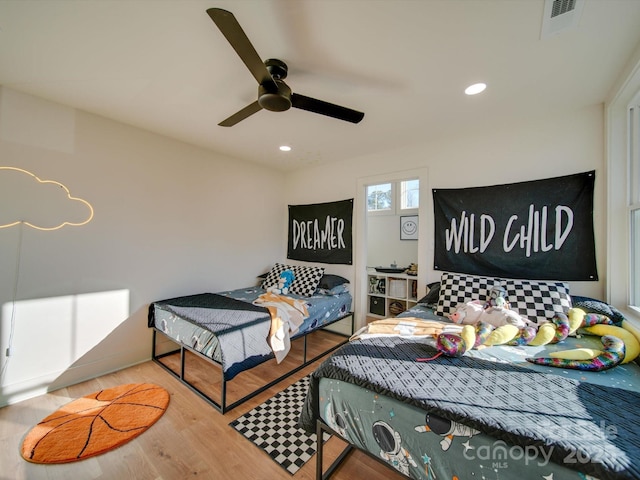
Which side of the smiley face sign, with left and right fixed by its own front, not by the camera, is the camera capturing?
front

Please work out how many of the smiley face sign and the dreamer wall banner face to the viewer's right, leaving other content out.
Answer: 0

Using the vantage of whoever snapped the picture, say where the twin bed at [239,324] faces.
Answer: facing the viewer and to the left of the viewer

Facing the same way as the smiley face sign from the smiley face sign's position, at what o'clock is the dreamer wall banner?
The dreamer wall banner is roughly at 2 o'clock from the smiley face sign.

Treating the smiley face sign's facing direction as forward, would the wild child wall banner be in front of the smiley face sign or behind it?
in front

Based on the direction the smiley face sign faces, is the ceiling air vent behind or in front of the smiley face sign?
in front

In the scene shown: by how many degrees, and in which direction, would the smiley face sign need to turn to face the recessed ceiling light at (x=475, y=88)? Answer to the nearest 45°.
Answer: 0° — it already faces it

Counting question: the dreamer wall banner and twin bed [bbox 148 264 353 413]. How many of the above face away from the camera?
0

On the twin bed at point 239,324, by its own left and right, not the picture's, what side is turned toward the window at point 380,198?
back

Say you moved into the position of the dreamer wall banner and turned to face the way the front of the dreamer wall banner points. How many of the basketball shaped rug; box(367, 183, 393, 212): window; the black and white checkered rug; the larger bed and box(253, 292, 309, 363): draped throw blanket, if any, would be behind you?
1

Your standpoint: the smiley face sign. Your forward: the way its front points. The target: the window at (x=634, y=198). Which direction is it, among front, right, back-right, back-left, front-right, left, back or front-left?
front-left

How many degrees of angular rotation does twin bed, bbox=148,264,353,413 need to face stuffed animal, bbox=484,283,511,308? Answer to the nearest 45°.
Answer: approximately 90° to its left

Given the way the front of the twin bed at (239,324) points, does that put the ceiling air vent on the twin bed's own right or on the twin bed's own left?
on the twin bed's own left

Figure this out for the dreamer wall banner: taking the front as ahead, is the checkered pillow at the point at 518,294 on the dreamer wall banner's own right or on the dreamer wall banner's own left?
on the dreamer wall banner's own left

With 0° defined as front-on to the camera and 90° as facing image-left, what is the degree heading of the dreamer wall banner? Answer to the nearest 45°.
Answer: approximately 45°

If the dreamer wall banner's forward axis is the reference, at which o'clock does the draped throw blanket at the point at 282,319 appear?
The draped throw blanket is roughly at 11 o'clock from the dreamer wall banner.
